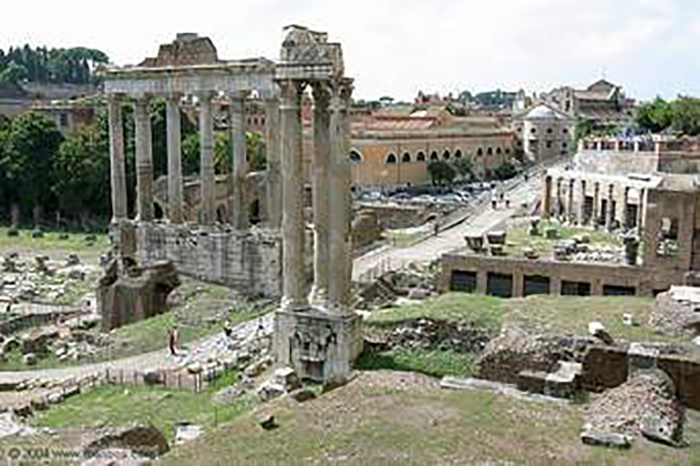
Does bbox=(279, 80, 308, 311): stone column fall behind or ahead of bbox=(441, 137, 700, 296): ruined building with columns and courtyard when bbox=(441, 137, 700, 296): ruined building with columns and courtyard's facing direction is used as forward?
ahead

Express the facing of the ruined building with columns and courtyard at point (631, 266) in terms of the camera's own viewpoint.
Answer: facing the viewer and to the left of the viewer

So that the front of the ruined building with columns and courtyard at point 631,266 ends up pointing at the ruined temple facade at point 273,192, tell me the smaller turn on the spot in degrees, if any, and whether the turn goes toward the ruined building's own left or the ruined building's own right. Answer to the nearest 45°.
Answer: approximately 45° to the ruined building's own right

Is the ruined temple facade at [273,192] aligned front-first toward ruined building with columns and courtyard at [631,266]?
no

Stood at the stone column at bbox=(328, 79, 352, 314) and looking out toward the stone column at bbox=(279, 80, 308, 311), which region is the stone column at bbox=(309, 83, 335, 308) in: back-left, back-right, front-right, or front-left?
front-right

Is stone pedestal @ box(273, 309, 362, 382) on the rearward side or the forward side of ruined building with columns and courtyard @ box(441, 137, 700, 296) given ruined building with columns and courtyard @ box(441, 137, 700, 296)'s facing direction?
on the forward side
